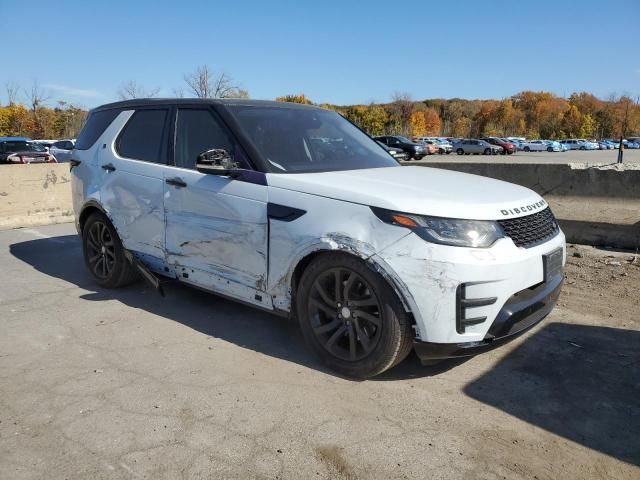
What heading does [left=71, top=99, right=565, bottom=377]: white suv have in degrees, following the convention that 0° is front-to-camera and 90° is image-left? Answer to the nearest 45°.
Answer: approximately 315°

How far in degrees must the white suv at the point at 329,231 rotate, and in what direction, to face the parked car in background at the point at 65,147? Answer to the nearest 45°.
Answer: approximately 180°

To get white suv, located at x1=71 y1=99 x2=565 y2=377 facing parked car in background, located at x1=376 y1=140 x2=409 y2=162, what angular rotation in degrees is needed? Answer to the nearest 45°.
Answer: approximately 135° to its left

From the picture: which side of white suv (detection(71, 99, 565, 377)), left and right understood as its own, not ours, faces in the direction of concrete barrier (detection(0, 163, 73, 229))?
back

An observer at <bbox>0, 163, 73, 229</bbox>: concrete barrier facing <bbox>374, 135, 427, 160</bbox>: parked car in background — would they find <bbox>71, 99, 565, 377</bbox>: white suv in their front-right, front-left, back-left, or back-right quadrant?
back-right

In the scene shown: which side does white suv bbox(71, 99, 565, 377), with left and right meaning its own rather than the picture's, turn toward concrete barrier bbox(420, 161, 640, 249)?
left

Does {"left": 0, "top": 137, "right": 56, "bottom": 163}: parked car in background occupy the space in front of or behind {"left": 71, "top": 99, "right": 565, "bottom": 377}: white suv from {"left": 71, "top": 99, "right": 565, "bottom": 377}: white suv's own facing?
behind

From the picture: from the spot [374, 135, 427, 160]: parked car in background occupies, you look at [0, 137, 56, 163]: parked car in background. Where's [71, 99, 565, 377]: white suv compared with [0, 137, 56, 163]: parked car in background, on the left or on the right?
left

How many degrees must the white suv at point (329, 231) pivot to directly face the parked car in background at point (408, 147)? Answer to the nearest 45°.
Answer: approximately 135° to its left
